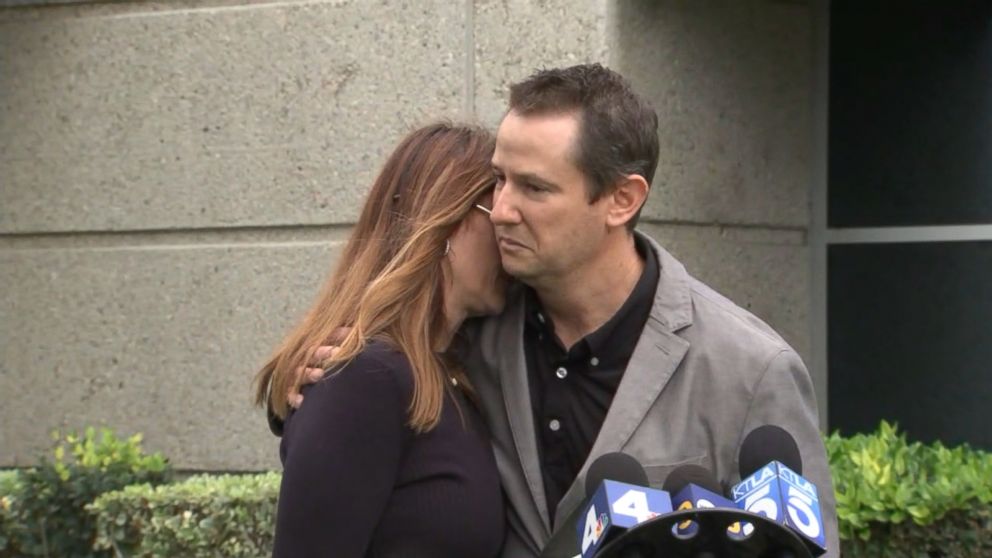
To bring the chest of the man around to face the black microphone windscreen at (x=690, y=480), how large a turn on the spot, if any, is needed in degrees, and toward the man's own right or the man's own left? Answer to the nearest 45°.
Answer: approximately 45° to the man's own left

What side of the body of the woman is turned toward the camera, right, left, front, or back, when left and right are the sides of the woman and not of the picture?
right

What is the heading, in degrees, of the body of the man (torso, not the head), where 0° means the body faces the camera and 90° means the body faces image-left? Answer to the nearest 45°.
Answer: approximately 45°

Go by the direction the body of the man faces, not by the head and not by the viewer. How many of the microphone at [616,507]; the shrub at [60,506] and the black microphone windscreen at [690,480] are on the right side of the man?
1

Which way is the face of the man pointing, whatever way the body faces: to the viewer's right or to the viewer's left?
to the viewer's left

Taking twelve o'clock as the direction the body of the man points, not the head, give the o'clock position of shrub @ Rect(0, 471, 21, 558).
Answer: The shrub is roughly at 3 o'clock from the man.

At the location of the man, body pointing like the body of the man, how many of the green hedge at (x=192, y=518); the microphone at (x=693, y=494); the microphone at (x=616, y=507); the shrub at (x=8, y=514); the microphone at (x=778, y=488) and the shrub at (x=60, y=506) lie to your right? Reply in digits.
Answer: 3

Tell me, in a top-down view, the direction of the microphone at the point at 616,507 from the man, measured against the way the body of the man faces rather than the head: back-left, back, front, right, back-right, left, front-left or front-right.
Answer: front-left

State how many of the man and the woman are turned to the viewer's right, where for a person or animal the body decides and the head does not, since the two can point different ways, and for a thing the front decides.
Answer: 1

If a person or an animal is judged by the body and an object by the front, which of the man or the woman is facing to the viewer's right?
the woman

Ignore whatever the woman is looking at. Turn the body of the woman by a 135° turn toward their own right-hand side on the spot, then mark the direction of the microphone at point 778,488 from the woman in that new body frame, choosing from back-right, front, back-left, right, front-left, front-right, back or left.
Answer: left

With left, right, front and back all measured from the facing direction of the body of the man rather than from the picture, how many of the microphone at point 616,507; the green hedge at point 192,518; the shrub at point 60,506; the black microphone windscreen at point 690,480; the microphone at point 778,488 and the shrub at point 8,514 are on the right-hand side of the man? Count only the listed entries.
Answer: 3

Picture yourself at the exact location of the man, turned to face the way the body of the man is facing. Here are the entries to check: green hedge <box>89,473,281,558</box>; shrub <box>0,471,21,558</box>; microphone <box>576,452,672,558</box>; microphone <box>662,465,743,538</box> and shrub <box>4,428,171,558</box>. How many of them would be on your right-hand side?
3
